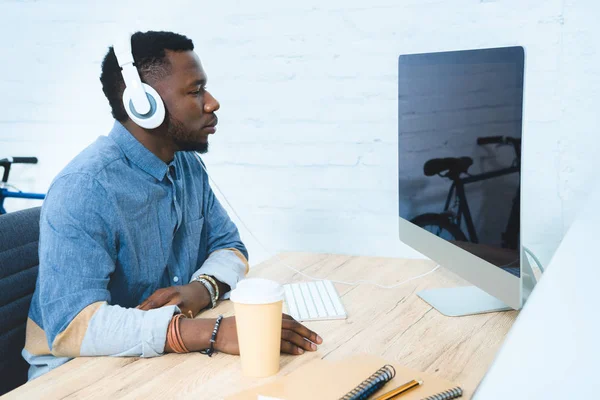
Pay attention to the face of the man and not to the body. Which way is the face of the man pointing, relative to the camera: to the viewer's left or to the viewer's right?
to the viewer's right

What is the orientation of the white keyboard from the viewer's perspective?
to the viewer's left

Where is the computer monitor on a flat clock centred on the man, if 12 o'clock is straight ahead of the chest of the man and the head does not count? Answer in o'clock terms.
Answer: The computer monitor is roughly at 11 o'clock from the man.

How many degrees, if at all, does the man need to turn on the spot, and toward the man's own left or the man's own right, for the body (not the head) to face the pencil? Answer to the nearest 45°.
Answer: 0° — they already face it

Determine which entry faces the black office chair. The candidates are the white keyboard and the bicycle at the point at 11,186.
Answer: the white keyboard

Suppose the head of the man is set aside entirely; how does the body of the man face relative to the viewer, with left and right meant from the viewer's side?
facing the viewer and to the right of the viewer
